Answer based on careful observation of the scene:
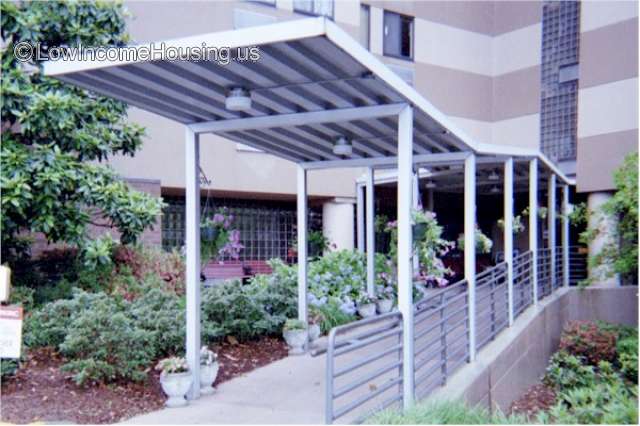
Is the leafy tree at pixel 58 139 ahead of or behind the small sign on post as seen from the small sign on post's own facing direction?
behind

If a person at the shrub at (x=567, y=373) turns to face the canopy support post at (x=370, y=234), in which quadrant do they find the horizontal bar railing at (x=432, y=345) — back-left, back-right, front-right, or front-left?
front-left

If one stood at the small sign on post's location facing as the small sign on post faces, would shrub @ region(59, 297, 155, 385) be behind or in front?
behind

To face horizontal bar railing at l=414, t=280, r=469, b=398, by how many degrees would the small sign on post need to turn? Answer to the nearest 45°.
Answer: approximately 90° to its left

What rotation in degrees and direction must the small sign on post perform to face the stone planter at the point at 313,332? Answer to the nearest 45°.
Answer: approximately 135° to its left

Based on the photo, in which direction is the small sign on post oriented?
toward the camera
